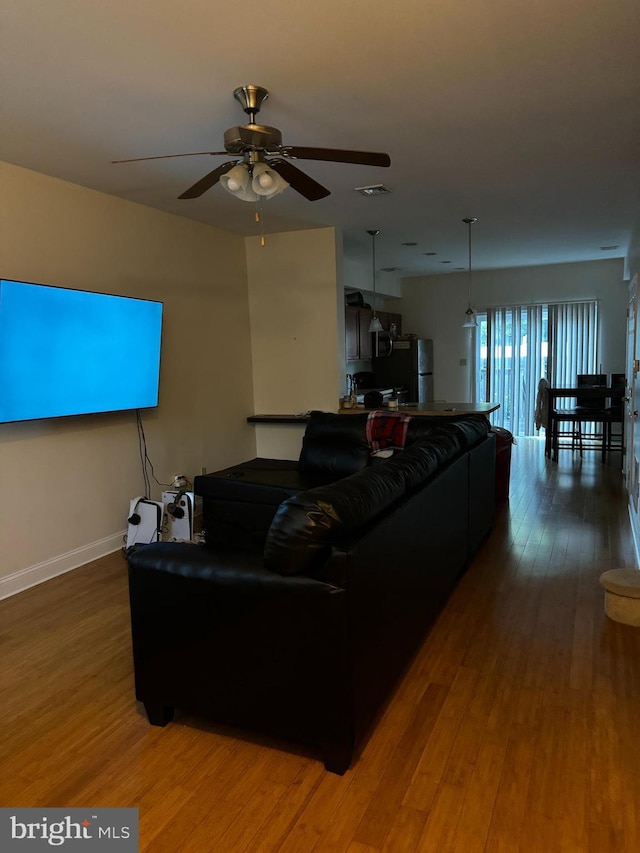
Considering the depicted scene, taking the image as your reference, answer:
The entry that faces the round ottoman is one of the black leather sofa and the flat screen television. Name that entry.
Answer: the flat screen television

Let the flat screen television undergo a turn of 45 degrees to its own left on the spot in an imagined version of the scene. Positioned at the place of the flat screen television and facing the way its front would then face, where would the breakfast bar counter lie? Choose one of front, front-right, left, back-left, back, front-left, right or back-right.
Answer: front

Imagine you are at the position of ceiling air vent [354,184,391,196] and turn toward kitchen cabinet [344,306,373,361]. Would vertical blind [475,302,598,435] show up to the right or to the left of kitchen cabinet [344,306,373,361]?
right

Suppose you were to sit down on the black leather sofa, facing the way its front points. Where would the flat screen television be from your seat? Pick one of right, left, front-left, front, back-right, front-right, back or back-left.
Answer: front

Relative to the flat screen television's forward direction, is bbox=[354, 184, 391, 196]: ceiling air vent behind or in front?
in front

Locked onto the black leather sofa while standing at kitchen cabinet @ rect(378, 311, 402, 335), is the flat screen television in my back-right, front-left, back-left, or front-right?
front-right

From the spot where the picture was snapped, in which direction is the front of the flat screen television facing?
facing the viewer and to the right of the viewer

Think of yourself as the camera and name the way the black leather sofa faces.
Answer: facing away from the viewer and to the left of the viewer

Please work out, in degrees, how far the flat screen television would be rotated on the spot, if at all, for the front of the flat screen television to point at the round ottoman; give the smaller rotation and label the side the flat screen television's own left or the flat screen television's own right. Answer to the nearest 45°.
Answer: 0° — it already faces it

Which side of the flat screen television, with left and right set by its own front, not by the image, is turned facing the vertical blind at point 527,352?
left

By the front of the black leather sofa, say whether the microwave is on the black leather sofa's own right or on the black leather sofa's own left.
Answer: on the black leather sofa's own right

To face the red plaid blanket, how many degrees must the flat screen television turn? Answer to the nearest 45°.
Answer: approximately 45° to its left

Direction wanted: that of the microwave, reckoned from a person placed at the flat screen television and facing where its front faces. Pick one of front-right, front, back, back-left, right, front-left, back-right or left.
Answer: left

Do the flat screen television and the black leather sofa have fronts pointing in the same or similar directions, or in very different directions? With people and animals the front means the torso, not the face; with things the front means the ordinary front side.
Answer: very different directions

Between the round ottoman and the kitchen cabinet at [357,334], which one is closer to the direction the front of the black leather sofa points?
the kitchen cabinet

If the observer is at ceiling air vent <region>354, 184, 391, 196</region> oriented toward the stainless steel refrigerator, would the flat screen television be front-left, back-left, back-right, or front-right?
back-left

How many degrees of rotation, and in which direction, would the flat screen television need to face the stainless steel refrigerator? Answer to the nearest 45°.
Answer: approximately 90° to its left
